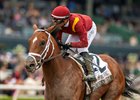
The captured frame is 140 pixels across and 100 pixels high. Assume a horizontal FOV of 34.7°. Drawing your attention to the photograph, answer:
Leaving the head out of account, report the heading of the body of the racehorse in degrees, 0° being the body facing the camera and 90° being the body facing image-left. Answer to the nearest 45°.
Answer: approximately 45°
